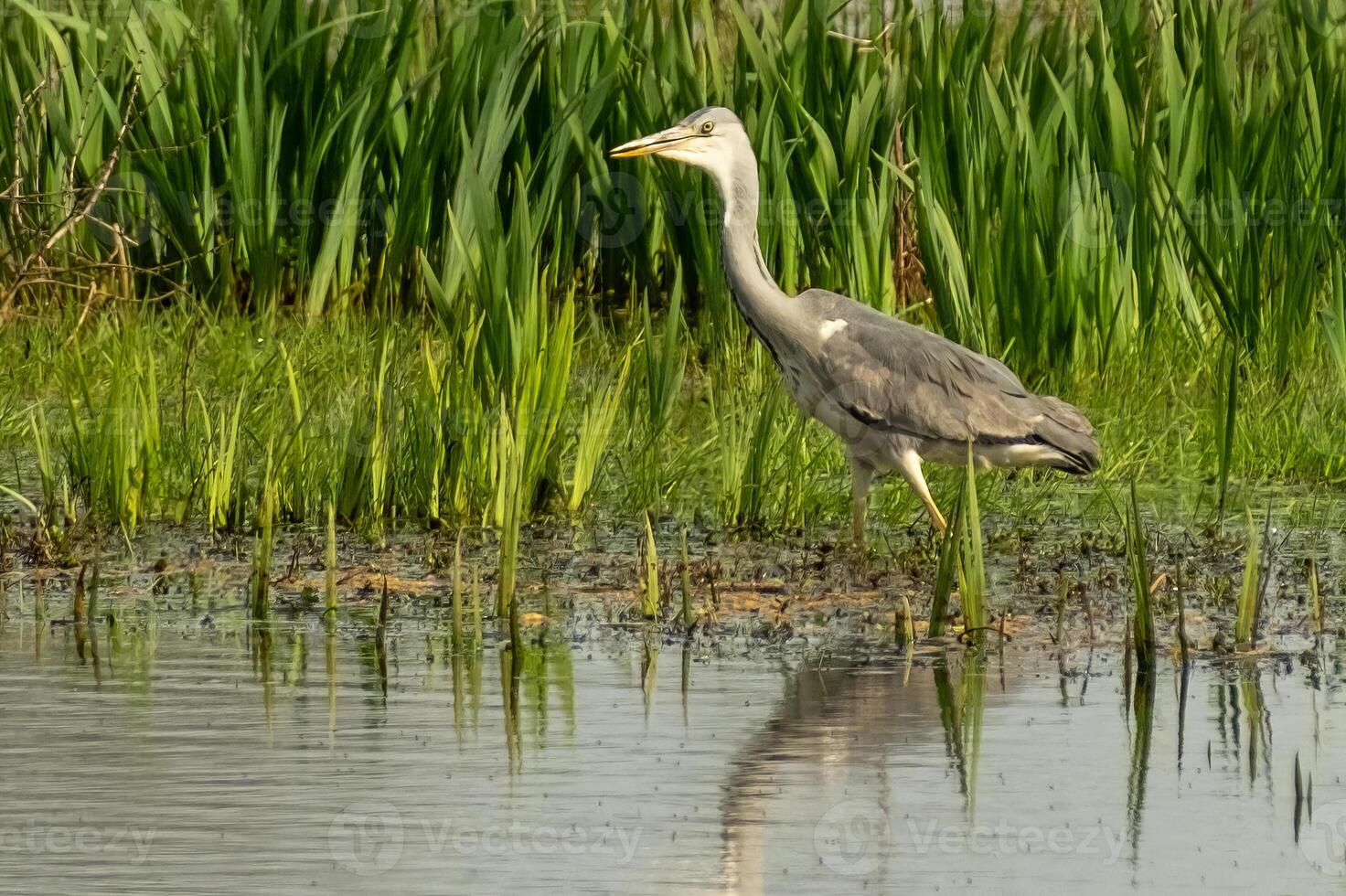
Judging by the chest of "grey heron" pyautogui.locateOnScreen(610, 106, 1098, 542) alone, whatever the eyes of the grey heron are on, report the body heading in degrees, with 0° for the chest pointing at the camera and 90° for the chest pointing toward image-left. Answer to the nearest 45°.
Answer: approximately 90°
